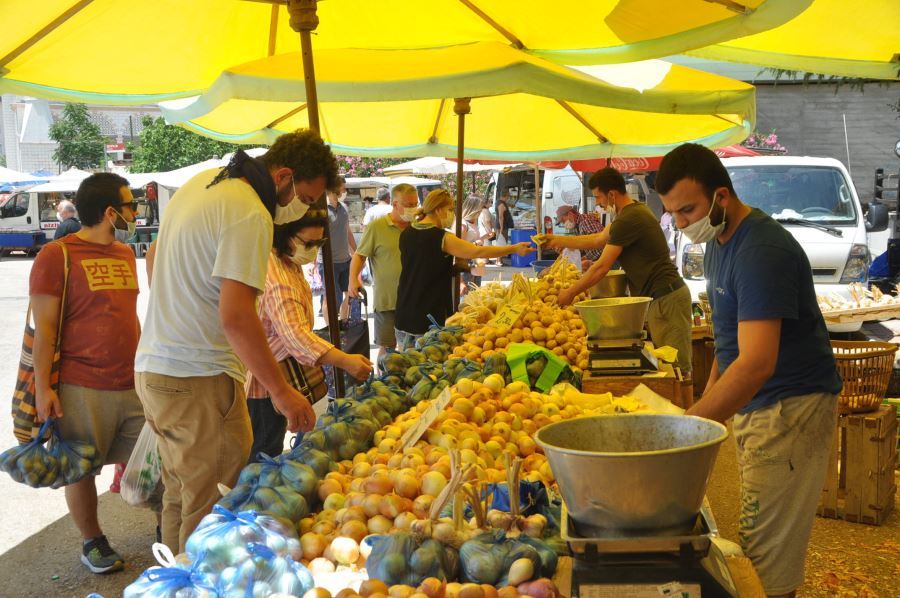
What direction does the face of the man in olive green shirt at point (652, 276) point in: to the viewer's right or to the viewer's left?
to the viewer's left

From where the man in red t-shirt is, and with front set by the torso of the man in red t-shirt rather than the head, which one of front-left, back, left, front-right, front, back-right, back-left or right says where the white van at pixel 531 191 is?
left

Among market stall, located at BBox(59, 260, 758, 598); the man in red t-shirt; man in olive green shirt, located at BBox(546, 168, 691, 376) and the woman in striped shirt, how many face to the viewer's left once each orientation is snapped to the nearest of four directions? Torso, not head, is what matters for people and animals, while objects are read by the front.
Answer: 2

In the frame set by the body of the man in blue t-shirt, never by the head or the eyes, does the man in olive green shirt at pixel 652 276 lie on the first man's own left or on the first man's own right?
on the first man's own right

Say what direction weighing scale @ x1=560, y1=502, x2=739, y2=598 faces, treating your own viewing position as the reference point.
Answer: facing the viewer

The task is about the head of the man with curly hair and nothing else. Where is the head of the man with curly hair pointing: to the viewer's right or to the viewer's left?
to the viewer's right

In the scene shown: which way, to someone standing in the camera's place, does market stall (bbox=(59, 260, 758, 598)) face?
facing to the left of the viewer

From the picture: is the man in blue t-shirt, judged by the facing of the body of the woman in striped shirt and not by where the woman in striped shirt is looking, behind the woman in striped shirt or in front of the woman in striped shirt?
in front

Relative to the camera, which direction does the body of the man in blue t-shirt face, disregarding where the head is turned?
to the viewer's left

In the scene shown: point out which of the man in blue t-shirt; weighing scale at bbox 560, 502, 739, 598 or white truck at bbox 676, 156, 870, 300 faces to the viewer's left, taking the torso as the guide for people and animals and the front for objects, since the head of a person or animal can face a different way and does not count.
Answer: the man in blue t-shirt

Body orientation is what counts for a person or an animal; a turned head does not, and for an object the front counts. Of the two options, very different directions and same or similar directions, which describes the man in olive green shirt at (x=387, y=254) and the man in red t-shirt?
same or similar directions

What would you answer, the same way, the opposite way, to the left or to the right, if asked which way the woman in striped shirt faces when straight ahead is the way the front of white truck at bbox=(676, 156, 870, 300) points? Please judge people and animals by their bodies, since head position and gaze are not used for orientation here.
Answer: to the left

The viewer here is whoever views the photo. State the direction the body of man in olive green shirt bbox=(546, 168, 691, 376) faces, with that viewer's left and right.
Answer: facing to the left of the viewer

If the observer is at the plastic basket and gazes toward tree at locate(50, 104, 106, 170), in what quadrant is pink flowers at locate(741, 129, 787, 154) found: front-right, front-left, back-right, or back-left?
front-right

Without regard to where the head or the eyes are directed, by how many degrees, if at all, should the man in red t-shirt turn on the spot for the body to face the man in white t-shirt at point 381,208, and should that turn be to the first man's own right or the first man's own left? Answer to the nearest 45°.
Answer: approximately 90° to the first man's own left

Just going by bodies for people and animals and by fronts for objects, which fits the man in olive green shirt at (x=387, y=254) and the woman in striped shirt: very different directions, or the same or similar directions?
same or similar directions
